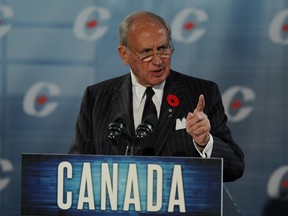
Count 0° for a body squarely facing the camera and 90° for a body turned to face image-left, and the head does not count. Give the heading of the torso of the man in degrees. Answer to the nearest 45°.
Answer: approximately 0°
